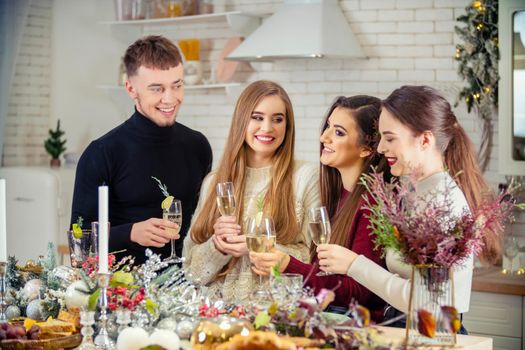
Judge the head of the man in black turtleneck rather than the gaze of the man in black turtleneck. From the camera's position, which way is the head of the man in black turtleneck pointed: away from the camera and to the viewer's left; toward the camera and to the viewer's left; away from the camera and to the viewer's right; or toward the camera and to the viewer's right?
toward the camera and to the viewer's right

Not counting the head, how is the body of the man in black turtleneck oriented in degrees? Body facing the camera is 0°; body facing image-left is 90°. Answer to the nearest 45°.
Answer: approximately 315°

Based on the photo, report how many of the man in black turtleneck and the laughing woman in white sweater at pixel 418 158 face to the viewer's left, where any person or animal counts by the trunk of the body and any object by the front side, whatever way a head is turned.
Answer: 1

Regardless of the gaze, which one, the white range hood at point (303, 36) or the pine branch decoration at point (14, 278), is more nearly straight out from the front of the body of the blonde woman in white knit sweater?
the pine branch decoration

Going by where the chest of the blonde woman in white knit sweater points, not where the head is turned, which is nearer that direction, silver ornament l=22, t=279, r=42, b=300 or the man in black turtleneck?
the silver ornament

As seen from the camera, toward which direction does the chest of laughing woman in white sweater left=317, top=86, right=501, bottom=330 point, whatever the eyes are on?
to the viewer's left

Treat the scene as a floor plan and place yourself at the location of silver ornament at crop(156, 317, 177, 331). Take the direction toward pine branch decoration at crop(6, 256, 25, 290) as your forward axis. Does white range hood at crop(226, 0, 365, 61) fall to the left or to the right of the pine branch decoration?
right

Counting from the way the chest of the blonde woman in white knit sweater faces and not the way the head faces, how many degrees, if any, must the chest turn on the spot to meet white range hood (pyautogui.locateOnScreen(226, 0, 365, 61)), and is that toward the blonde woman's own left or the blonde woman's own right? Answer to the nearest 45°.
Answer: approximately 180°

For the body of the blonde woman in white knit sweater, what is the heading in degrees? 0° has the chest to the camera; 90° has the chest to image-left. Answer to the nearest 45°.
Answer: approximately 0°

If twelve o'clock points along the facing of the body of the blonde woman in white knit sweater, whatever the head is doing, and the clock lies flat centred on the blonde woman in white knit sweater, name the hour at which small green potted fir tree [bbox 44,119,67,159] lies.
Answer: The small green potted fir tree is roughly at 5 o'clock from the blonde woman in white knit sweater.

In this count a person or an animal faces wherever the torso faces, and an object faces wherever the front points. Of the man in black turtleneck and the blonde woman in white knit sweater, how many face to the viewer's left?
0

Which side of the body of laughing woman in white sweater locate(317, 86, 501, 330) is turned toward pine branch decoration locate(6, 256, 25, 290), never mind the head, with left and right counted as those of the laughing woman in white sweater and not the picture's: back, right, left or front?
front

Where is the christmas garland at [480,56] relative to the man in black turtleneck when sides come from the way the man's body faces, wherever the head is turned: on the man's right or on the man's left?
on the man's left

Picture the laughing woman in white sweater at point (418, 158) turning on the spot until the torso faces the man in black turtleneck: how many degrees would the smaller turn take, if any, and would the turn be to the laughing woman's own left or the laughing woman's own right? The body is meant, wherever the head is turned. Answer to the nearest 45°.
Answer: approximately 45° to the laughing woman's own right
